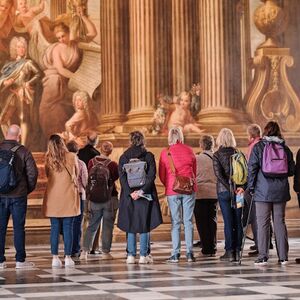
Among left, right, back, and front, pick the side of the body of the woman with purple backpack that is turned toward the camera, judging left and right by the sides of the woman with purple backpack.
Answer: back

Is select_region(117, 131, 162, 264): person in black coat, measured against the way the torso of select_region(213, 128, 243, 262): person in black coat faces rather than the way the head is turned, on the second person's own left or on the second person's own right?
on the second person's own left

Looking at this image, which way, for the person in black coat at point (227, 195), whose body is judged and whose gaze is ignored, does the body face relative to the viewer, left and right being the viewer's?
facing away from the viewer and to the left of the viewer

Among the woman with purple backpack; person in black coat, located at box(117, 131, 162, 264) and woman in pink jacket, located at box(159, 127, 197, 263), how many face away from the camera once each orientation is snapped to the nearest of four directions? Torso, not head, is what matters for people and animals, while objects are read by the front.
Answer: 3

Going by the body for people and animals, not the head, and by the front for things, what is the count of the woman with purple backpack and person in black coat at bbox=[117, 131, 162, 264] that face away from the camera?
2

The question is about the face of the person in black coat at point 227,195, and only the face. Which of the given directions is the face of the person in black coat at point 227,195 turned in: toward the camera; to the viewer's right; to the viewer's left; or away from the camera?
away from the camera

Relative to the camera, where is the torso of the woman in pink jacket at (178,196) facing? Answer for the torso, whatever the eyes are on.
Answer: away from the camera

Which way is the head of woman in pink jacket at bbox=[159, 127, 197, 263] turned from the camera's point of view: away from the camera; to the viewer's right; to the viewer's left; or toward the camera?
away from the camera

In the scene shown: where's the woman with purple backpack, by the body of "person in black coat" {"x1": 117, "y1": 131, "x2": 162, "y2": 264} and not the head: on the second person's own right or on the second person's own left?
on the second person's own right

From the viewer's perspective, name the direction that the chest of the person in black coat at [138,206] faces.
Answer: away from the camera

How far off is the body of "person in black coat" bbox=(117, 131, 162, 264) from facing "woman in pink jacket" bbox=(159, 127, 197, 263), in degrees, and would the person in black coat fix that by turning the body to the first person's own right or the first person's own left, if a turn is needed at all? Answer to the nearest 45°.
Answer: approximately 90° to the first person's own right

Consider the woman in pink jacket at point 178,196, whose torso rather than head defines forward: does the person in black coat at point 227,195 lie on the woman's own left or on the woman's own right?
on the woman's own right

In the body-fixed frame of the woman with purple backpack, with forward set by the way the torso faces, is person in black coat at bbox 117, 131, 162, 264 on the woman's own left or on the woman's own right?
on the woman's own left

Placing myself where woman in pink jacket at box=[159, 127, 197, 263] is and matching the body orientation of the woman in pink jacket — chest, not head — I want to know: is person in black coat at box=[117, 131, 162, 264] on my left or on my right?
on my left

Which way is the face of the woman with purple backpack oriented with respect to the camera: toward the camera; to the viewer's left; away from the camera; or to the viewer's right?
away from the camera
